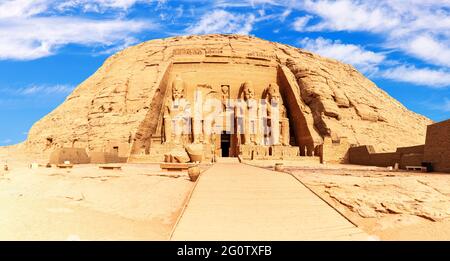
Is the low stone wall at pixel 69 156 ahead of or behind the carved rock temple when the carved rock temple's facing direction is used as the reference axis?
ahead

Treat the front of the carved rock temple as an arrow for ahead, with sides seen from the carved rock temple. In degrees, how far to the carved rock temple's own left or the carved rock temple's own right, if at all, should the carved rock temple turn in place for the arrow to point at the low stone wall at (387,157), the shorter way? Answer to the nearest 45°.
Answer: approximately 45° to the carved rock temple's own left

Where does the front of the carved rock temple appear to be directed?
toward the camera

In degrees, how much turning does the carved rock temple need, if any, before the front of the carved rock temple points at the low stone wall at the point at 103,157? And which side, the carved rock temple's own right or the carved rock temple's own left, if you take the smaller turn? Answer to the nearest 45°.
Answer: approximately 45° to the carved rock temple's own right
